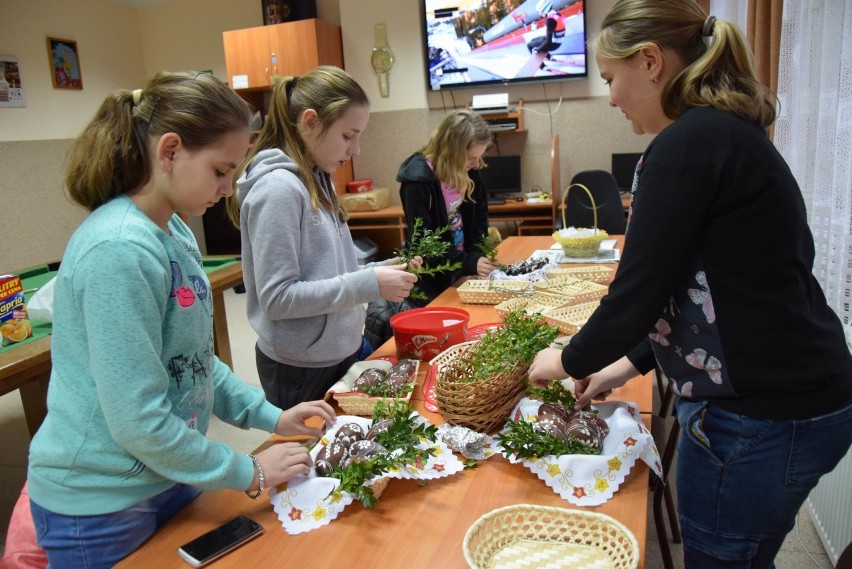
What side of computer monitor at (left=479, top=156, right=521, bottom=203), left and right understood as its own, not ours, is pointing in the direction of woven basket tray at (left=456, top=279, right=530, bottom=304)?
front

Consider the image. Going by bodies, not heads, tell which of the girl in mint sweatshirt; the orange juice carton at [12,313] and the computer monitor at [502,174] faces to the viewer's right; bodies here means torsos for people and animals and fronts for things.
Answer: the girl in mint sweatshirt

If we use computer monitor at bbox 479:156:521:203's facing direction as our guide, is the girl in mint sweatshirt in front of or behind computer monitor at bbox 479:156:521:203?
in front

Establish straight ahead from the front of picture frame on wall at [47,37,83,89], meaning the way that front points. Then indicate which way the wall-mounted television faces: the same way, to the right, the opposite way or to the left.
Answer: to the right

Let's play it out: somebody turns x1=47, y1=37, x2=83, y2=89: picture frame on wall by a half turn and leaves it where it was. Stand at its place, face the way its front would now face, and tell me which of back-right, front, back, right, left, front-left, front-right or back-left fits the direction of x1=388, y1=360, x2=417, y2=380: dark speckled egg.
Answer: back-left

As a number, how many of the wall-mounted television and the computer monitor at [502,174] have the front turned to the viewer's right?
0

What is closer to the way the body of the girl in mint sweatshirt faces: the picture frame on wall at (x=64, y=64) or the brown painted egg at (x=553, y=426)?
the brown painted egg

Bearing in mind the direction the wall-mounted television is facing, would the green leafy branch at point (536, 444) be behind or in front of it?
in front

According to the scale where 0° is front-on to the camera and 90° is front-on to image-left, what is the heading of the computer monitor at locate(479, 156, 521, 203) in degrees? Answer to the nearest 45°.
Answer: approximately 0°

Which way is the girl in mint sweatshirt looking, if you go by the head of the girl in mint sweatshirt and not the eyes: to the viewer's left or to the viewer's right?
to the viewer's right

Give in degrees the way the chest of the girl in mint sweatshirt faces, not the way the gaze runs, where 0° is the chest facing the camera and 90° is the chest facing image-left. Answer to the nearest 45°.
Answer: approximately 270°

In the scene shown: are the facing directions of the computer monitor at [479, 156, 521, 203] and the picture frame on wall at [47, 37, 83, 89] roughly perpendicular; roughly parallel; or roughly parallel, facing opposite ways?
roughly perpendicular

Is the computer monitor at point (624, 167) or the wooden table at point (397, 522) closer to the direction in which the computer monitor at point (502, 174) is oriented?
the wooden table

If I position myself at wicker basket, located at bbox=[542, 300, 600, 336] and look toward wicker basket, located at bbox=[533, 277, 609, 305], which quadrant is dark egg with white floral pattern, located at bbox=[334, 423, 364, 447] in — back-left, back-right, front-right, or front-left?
back-left

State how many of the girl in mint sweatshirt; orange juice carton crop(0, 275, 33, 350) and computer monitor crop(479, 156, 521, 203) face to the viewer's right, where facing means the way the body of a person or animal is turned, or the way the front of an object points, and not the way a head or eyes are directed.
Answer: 1

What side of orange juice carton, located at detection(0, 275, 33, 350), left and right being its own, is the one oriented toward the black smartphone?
front
